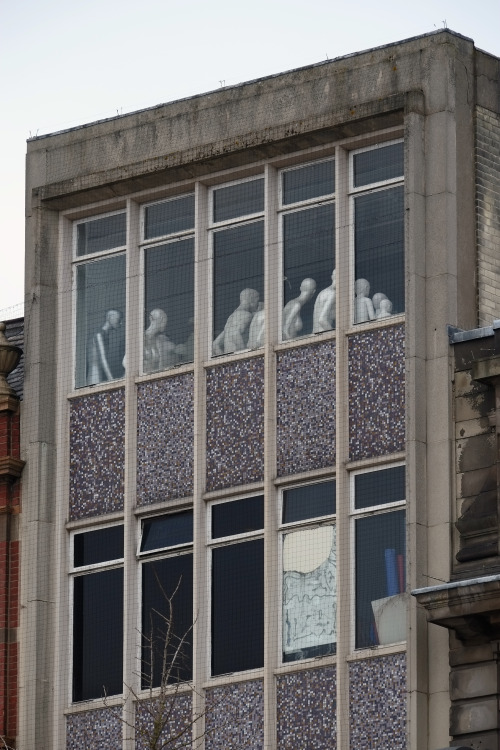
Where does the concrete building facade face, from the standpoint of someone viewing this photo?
facing the viewer and to the left of the viewer
